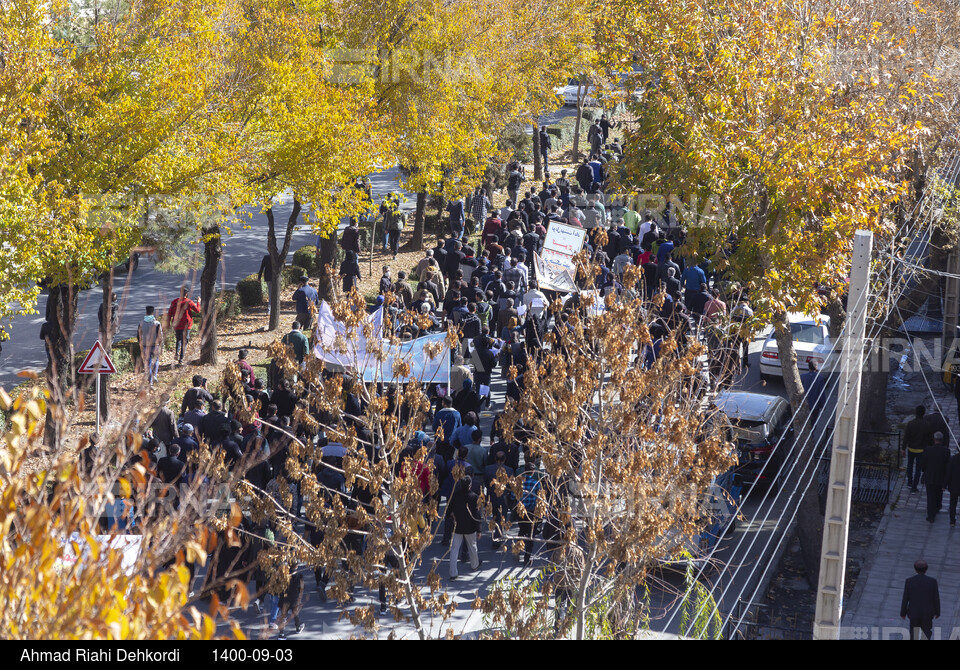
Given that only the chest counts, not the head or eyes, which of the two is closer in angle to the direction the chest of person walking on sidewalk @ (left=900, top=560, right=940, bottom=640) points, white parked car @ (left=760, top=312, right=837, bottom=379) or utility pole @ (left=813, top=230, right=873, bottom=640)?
the white parked car

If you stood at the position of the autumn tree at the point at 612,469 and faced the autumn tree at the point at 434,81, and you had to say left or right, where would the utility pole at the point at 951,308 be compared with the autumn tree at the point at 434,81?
right

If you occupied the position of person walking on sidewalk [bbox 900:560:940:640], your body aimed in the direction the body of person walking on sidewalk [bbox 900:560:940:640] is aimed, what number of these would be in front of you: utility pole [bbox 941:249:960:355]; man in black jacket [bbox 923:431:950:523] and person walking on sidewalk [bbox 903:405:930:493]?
3

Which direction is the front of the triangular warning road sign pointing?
toward the camera

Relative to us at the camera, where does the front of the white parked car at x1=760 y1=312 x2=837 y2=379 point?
facing away from the viewer

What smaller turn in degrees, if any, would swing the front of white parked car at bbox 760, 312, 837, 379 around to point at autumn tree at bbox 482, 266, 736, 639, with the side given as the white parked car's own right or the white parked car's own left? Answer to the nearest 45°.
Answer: approximately 180°

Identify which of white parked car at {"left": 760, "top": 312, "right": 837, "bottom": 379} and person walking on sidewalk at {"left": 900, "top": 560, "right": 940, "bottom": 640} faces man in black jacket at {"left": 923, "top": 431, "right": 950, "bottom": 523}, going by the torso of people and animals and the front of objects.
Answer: the person walking on sidewalk

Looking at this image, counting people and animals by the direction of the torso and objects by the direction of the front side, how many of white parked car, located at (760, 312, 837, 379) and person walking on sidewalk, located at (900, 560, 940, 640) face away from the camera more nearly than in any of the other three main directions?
2

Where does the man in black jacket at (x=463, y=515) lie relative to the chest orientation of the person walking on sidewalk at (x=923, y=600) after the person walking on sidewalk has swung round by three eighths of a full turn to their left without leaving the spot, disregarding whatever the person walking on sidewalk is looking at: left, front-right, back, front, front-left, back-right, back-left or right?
front-right

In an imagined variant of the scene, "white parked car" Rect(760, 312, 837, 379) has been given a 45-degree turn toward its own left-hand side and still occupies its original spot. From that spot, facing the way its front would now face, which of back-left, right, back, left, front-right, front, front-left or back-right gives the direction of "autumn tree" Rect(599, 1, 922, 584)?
back-left

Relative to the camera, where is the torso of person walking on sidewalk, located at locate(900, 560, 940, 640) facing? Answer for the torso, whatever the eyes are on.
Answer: away from the camera
